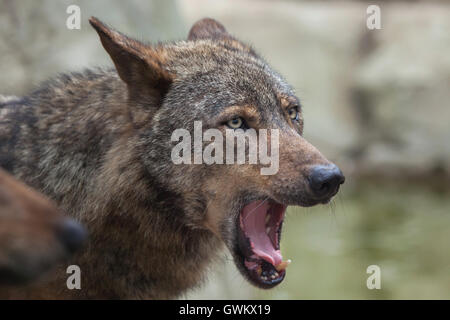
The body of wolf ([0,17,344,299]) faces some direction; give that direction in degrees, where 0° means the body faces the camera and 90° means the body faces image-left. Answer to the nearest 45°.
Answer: approximately 315°

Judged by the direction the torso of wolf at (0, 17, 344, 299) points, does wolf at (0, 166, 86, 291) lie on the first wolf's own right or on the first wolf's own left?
on the first wolf's own right
